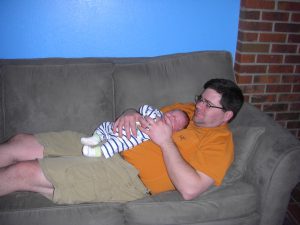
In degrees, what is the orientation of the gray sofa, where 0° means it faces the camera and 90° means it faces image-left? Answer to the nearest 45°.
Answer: approximately 0°
